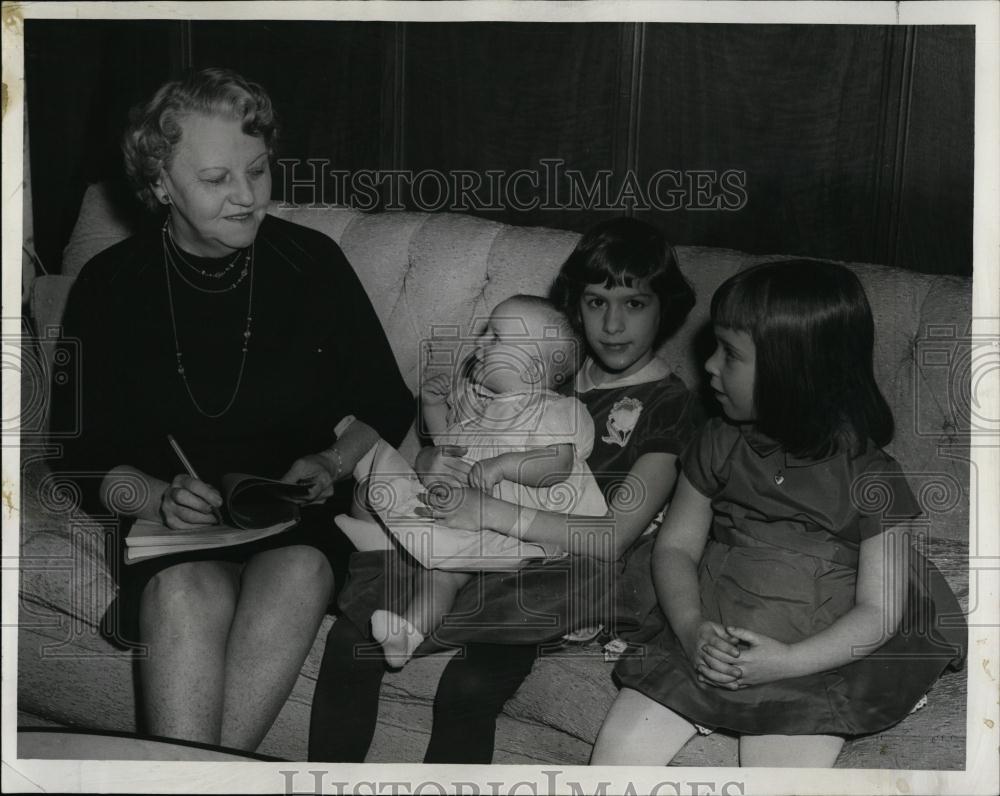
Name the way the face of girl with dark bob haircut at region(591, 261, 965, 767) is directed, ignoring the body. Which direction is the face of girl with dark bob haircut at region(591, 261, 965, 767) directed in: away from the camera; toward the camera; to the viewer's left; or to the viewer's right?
to the viewer's left

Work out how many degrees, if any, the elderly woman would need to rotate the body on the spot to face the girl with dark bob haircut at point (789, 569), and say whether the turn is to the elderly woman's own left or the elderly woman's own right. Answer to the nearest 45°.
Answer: approximately 45° to the elderly woman's own left

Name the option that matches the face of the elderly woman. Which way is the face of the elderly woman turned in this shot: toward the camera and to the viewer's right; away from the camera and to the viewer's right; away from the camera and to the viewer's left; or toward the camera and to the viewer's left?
toward the camera and to the viewer's right

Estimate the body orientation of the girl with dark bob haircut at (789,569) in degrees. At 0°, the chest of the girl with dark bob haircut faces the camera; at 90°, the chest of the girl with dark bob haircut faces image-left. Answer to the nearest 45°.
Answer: approximately 45°
